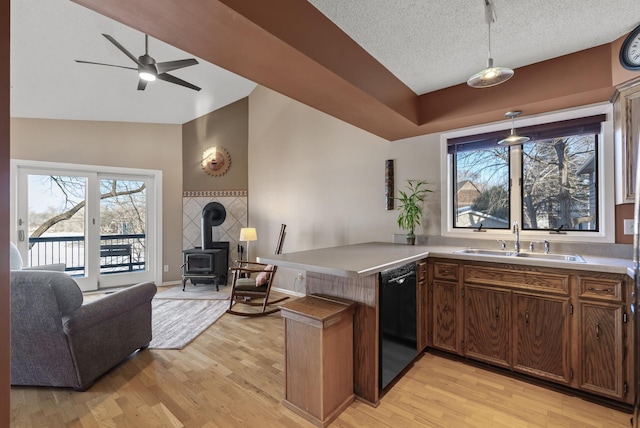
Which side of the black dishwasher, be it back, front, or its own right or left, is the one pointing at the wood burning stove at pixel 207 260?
back

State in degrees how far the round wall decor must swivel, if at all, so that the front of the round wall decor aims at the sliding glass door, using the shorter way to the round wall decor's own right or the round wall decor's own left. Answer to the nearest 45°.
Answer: approximately 90° to the round wall decor's own right

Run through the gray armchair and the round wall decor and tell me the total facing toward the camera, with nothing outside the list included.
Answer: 1

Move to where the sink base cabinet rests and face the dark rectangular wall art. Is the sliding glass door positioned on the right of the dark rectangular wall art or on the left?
left

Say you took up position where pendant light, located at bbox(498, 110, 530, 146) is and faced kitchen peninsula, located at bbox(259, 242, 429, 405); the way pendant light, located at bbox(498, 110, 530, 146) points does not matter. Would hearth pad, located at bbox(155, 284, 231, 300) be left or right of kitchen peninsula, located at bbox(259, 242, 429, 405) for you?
right
